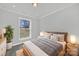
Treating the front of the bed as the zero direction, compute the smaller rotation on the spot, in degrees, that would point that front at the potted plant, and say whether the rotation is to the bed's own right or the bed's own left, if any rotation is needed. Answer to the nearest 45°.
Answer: approximately 45° to the bed's own right

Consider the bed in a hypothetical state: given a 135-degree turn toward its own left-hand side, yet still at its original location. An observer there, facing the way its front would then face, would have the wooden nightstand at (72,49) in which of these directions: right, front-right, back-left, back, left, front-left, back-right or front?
front

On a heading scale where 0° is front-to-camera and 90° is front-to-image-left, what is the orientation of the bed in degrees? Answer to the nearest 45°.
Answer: approximately 45°

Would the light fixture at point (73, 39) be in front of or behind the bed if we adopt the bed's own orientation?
behind

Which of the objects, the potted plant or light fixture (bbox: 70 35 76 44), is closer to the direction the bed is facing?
the potted plant
